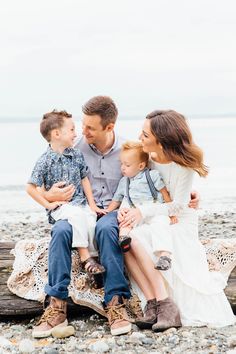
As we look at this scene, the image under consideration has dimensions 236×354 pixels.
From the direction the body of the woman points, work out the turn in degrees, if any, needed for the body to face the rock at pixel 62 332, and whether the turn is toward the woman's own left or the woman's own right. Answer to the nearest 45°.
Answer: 0° — they already face it

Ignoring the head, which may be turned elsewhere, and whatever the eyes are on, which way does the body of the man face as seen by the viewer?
toward the camera

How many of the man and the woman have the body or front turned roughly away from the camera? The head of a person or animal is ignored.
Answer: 0

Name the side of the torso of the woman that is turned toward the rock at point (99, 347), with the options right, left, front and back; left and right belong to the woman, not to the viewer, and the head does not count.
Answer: front

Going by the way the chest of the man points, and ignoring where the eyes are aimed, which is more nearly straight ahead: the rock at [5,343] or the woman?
the rock

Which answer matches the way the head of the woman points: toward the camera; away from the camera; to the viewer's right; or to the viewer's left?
to the viewer's left

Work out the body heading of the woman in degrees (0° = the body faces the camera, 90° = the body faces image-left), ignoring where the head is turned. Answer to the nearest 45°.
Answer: approximately 45°

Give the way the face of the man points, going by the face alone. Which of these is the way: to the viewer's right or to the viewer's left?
to the viewer's left
